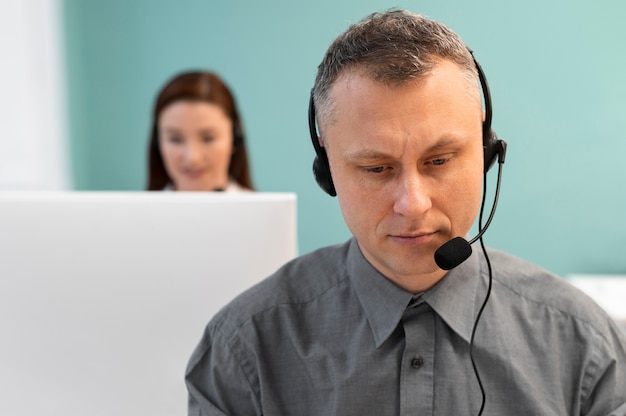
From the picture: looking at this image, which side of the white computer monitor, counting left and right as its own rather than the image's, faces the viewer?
back

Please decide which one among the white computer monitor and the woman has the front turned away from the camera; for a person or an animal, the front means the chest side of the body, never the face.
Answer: the white computer monitor

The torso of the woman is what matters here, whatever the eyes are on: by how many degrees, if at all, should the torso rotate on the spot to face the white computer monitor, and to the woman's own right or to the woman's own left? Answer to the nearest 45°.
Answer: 0° — they already face it

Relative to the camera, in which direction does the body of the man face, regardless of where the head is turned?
toward the camera

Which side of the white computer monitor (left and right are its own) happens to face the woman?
front

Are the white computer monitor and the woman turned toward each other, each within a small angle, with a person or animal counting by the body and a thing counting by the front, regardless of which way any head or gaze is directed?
yes

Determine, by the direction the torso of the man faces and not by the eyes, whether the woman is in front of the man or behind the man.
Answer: behind

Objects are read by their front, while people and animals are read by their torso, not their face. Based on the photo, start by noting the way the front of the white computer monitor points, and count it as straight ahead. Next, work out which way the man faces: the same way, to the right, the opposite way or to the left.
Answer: the opposite way

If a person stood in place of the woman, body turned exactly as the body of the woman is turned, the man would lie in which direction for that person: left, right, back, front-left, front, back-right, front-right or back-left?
front

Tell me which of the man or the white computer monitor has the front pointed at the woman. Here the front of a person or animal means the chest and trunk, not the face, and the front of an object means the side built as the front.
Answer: the white computer monitor

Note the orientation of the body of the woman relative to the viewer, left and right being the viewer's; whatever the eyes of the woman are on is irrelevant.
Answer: facing the viewer
